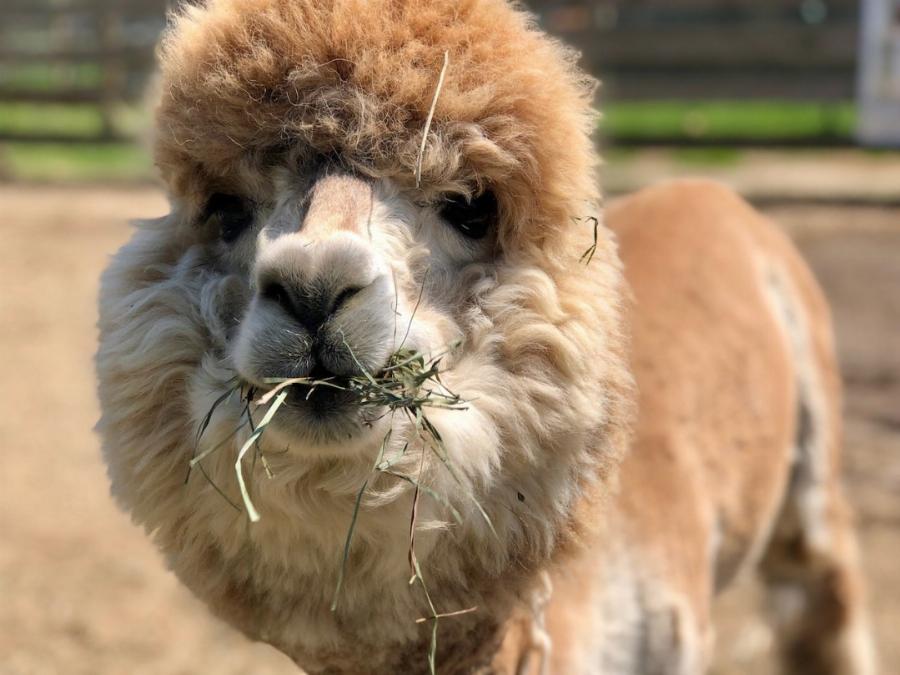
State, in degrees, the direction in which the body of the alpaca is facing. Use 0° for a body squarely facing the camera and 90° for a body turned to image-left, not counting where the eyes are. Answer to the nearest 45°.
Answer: approximately 45°

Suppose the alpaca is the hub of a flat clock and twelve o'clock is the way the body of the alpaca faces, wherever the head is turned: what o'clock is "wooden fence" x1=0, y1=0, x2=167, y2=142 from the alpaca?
The wooden fence is roughly at 4 o'clock from the alpaca.

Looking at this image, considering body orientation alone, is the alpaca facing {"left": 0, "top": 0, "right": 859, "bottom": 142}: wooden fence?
no
